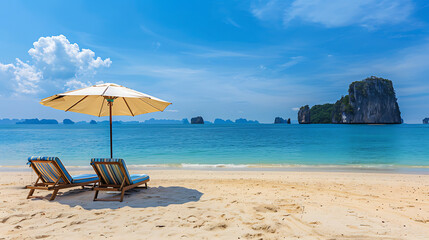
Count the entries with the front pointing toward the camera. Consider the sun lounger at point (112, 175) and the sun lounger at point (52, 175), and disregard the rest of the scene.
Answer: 0

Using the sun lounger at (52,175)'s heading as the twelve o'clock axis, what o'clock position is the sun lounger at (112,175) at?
the sun lounger at (112,175) is roughly at 3 o'clock from the sun lounger at (52,175).

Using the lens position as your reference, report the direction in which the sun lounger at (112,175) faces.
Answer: facing away from the viewer and to the right of the viewer

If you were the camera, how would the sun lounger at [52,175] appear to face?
facing away from the viewer and to the right of the viewer

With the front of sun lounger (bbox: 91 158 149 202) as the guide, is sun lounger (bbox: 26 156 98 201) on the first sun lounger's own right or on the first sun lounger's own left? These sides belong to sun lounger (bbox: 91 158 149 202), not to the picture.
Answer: on the first sun lounger's own left
